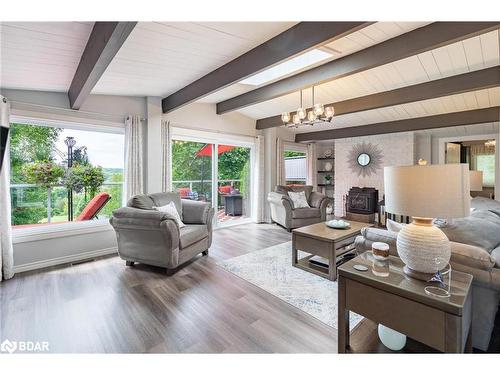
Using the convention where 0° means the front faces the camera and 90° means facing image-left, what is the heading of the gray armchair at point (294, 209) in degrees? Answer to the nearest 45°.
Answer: approximately 315°

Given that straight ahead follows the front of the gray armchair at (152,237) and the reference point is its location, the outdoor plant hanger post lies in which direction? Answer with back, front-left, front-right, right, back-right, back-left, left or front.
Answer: back

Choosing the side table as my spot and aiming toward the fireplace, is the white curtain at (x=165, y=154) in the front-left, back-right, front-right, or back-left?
front-left

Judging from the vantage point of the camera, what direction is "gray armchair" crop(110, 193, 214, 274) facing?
facing the viewer and to the right of the viewer

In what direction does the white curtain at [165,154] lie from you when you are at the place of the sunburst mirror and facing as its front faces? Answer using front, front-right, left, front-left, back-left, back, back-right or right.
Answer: front-right

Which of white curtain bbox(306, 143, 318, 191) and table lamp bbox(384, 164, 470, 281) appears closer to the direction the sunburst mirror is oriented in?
the table lamp

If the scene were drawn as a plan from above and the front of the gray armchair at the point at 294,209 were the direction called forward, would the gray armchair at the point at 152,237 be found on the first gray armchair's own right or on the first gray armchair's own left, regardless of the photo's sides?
on the first gray armchair's own right

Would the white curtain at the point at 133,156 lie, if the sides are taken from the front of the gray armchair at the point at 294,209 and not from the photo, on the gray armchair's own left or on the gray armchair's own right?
on the gray armchair's own right

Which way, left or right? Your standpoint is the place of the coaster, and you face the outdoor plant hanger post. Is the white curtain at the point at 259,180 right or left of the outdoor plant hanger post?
right

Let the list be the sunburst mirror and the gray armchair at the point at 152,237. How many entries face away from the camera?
0

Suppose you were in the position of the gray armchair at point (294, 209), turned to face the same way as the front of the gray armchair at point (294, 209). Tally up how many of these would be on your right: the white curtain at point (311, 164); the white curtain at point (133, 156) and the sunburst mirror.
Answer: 1

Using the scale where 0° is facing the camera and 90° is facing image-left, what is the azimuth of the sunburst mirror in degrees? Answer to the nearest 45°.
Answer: approximately 0°

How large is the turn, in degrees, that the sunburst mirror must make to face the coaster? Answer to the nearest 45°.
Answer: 0° — it already faces it

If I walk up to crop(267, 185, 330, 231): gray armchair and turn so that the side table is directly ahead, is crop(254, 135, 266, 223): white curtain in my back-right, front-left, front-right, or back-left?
back-right

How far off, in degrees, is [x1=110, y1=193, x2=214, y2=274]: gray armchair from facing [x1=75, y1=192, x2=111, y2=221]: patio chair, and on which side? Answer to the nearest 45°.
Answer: approximately 180°

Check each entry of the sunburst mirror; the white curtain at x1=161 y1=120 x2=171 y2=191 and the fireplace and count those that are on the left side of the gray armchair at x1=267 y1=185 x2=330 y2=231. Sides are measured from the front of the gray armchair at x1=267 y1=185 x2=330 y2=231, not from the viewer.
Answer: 2

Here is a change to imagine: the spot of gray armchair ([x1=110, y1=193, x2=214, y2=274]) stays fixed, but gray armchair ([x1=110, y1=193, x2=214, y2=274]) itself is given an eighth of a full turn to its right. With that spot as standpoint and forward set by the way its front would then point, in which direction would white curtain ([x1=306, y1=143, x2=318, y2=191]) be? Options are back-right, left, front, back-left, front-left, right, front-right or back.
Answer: back-left
